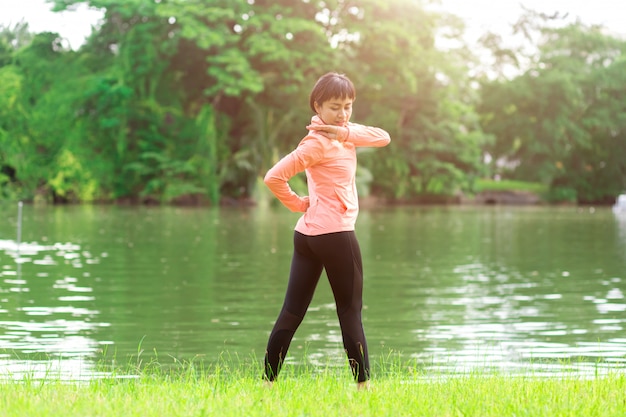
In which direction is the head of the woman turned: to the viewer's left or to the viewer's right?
to the viewer's right

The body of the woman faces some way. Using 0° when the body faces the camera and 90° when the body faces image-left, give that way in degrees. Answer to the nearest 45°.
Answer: approximately 315°
